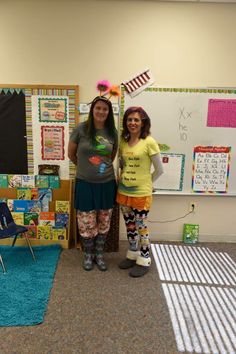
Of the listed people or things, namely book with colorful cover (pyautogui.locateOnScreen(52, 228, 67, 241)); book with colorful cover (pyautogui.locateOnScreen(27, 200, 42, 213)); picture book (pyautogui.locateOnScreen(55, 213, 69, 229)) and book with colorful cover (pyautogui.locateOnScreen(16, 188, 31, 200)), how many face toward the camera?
4

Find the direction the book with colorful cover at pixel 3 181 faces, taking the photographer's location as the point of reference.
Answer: facing the viewer

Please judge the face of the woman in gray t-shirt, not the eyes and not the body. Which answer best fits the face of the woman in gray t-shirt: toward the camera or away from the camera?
toward the camera

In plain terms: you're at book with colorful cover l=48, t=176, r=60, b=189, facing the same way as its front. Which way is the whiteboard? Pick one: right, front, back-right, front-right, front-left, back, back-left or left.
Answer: left

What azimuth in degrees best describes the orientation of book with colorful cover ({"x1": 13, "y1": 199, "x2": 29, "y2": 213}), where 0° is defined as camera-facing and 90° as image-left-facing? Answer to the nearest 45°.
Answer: approximately 0°

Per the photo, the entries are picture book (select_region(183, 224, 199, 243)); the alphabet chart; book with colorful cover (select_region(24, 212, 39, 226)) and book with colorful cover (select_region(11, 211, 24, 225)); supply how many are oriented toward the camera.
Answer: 4

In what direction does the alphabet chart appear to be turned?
toward the camera

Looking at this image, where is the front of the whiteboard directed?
toward the camera

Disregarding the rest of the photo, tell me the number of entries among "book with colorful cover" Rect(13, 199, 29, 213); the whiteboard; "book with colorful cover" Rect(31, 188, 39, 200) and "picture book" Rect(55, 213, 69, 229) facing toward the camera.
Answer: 4

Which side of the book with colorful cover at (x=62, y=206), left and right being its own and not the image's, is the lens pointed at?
front
